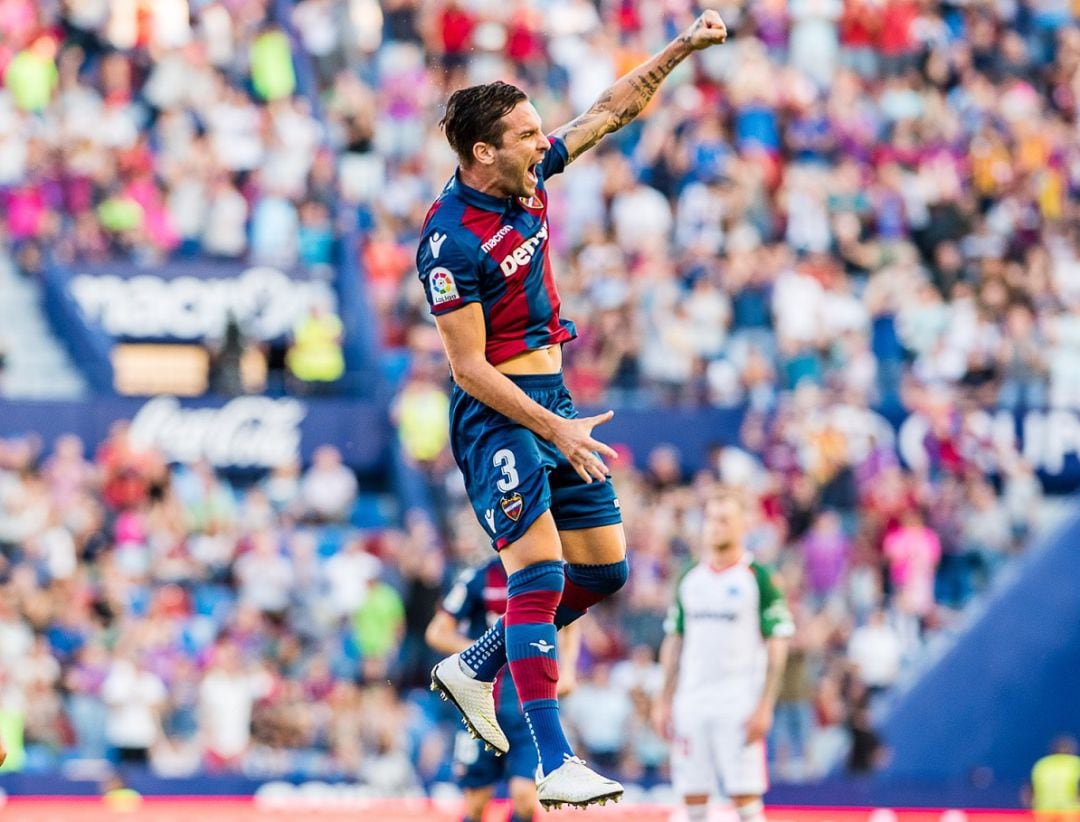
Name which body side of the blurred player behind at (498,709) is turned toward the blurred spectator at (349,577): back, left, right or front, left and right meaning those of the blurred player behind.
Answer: back

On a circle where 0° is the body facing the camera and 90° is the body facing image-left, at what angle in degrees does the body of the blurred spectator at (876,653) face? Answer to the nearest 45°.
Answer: approximately 0°

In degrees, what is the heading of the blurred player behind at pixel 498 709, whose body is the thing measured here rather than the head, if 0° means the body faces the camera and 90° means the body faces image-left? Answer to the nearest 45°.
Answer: approximately 0°

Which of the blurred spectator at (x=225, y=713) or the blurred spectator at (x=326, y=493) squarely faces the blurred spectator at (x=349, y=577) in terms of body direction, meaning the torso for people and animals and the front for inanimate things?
the blurred spectator at (x=326, y=493)

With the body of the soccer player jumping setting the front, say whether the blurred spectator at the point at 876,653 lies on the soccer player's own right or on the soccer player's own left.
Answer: on the soccer player's own left

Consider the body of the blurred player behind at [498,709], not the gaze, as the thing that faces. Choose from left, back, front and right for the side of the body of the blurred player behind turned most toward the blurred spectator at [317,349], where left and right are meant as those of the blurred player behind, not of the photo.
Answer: back

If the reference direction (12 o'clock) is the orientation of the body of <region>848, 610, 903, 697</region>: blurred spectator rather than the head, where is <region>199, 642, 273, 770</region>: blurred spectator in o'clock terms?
<region>199, 642, 273, 770</region>: blurred spectator is roughly at 2 o'clock from <region>848, 610, 903, 697</region>: blurred spectator.

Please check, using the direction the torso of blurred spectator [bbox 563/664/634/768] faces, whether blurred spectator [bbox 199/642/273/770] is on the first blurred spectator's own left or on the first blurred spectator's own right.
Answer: on the first blurred spectator's own right

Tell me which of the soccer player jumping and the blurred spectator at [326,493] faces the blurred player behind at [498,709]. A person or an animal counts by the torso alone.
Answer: the blurred spectator

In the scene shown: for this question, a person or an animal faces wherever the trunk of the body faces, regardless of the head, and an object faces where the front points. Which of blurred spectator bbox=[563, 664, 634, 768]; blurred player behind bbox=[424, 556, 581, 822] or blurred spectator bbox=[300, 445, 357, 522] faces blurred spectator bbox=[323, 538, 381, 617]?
blurred spectator bbox=[300, 445, 357, 522]

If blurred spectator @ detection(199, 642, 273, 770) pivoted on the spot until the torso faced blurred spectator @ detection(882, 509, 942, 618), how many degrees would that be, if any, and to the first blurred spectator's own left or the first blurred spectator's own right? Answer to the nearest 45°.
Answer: approximately 90° to the first blurred spectator's own left
